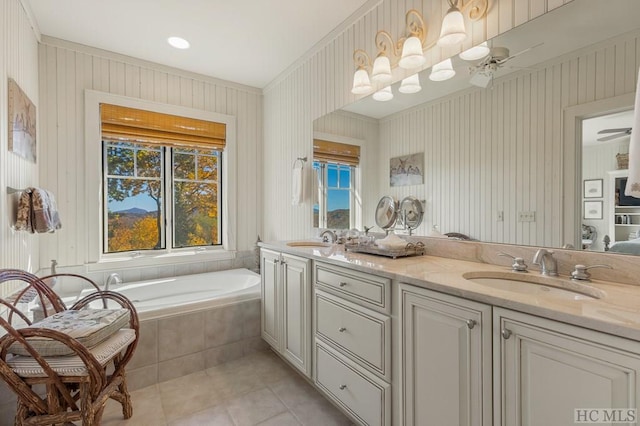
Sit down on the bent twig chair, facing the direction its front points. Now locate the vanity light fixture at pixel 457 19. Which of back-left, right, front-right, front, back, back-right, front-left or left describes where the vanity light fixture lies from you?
front

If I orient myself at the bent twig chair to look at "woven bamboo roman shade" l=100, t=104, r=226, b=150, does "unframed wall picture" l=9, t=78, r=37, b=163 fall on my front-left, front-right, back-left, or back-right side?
front-left

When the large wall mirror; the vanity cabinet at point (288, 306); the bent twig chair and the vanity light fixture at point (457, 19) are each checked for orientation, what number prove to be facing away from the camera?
0

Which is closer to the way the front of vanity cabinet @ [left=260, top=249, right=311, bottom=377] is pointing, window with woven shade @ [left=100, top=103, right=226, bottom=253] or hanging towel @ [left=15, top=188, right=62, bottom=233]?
the hanging towel

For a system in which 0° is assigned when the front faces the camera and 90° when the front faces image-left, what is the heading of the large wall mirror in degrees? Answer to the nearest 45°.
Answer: approximately 45°

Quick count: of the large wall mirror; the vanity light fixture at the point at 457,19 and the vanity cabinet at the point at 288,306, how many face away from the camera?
0

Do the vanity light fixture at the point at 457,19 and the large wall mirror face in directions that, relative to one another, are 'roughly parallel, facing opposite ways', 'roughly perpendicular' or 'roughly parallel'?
roughly parallel

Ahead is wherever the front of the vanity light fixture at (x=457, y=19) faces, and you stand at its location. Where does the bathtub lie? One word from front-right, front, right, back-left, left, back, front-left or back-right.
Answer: front-right

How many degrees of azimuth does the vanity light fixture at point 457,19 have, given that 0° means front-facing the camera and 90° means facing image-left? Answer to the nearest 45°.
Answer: approximately 45°

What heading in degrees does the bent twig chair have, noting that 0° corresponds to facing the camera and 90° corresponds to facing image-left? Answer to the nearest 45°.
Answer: approximately 315°

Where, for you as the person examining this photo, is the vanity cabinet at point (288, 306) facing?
facing the viewer and to the left of the viewer

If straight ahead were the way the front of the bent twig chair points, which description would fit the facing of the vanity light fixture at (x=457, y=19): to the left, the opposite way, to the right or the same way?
the opposite way

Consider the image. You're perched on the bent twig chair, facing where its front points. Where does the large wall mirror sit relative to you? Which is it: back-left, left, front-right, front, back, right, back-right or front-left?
front

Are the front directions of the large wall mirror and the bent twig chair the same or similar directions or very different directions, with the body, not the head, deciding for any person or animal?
very different directions

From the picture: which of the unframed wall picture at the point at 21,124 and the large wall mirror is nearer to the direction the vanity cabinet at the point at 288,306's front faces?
the unframed wall picture
